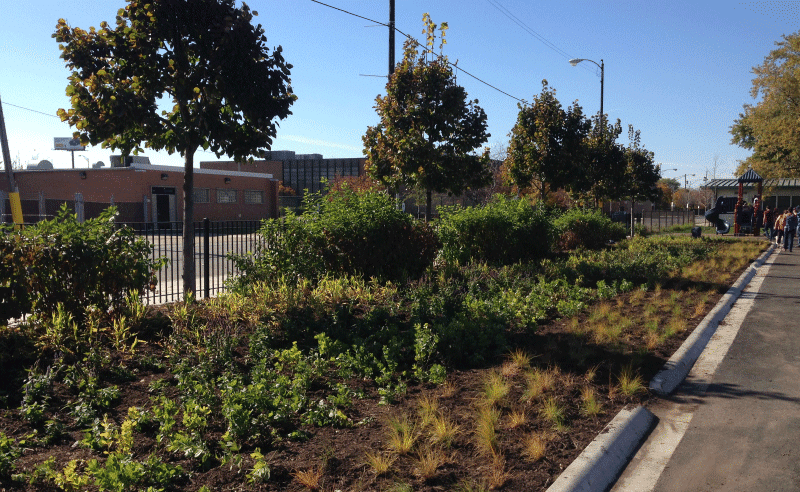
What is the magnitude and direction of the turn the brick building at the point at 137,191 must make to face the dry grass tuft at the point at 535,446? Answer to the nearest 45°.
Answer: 0° — it already faces it

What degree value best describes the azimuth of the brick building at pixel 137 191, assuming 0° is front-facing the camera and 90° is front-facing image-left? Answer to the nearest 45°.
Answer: approximately 0°

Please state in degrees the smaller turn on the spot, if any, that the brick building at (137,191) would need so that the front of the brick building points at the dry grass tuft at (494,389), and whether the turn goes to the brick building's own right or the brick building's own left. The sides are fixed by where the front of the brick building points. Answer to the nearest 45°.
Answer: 0° — it already faces it

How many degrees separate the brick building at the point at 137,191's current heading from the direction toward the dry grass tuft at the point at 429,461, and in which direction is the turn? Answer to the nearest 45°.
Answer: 0° — it already faces it

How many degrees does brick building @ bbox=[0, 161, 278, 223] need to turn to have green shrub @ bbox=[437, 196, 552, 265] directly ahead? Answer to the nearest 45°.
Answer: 0° — it already faces it

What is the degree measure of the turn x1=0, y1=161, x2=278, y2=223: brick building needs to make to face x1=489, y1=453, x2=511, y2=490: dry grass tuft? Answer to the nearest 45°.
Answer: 0° — it already faces it

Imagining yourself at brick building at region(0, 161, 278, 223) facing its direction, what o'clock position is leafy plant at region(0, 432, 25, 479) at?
The leafy plant is roughly at 12 o'clock from the brick building.

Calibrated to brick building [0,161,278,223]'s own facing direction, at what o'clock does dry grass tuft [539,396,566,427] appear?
The dry grass tuft is roughly at 12 o'clock from the brick building.

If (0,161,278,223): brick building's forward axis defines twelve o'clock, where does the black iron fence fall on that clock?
The black iron fence is roughly at 12 o'clock from the brick building.

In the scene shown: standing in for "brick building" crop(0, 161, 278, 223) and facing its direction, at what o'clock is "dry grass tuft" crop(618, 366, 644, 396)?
The dry grass tuft is roughly at 12 o'clock from the brick building.

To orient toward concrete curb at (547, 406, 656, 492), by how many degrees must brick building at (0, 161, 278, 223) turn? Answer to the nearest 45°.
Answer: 0° — it already faces it
